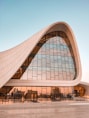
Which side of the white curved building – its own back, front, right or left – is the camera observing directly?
front
